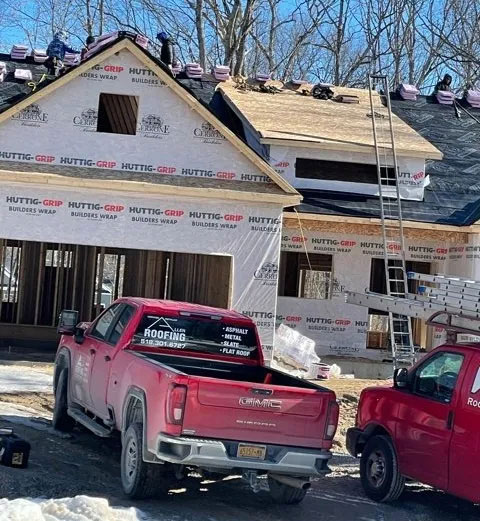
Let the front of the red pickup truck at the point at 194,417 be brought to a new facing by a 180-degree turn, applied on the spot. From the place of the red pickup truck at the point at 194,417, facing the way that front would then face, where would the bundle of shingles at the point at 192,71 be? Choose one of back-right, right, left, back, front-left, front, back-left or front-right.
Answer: back-left

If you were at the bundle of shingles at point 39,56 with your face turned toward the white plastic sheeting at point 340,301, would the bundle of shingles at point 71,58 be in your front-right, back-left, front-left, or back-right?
front-left

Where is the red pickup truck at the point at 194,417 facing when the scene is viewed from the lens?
facing away from the viewer and to the left of the viewer

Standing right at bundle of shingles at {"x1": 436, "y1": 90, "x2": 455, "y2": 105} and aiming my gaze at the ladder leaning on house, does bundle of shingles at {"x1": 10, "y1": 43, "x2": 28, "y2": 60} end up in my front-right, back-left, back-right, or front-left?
front-right

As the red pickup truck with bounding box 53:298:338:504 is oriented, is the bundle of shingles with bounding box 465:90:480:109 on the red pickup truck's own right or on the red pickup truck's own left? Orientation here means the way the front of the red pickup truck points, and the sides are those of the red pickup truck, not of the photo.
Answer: on the red pickup truck's own right

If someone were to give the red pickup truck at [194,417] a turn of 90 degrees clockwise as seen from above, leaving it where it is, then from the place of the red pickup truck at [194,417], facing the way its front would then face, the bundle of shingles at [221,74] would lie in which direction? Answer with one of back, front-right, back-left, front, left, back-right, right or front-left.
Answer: front-left

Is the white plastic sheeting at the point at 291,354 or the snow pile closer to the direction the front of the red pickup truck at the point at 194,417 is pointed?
the white plastic sheeting

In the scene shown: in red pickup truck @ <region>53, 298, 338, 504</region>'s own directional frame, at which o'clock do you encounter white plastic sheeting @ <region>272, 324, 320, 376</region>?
The white plastic sheeting is roughly at 2 o'clock from the red pickup truck.

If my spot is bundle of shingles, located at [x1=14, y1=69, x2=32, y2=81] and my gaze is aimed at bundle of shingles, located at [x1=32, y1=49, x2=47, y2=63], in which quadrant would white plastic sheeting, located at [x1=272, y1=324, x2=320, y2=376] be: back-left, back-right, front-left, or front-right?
back-right

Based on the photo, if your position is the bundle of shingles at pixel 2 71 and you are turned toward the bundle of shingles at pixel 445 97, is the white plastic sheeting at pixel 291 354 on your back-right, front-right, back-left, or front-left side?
front-right

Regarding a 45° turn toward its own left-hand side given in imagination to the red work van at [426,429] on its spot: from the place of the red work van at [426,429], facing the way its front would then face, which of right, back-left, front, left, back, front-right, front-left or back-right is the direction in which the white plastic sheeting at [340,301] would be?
right

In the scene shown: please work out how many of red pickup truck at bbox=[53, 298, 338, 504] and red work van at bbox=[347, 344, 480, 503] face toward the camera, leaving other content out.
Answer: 0
